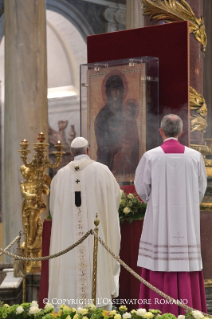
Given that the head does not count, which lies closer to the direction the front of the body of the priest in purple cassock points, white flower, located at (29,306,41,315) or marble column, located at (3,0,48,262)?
the marble column

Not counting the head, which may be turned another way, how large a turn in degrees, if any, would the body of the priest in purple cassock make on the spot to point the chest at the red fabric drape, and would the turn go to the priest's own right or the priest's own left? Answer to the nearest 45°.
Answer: approximately 45° to the priest's own left

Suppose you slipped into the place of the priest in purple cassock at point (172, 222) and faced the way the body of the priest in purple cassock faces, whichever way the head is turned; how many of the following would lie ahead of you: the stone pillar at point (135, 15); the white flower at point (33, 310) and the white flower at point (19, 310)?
1

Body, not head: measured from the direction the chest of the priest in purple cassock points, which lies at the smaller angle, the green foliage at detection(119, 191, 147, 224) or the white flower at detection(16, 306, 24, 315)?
the green foliage

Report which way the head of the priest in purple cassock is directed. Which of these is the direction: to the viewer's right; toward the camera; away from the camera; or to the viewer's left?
away from the camera

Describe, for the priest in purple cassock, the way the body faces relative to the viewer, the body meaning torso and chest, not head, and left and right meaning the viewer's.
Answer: facing away from the viewer

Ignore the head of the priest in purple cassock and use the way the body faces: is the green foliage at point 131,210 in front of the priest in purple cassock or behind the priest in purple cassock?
in front

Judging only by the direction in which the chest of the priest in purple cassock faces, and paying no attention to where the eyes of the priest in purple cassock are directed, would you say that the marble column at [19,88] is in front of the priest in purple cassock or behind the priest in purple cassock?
in front

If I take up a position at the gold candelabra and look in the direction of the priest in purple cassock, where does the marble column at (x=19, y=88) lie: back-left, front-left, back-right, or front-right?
back-left

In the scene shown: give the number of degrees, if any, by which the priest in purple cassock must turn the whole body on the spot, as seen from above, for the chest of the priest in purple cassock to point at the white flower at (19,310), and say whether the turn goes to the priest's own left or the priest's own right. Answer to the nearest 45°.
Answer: approximately 135° to the priest's own left

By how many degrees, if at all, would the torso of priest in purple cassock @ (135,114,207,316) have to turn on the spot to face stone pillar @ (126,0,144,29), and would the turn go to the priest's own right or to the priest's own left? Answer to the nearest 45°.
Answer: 0° — they already face it
